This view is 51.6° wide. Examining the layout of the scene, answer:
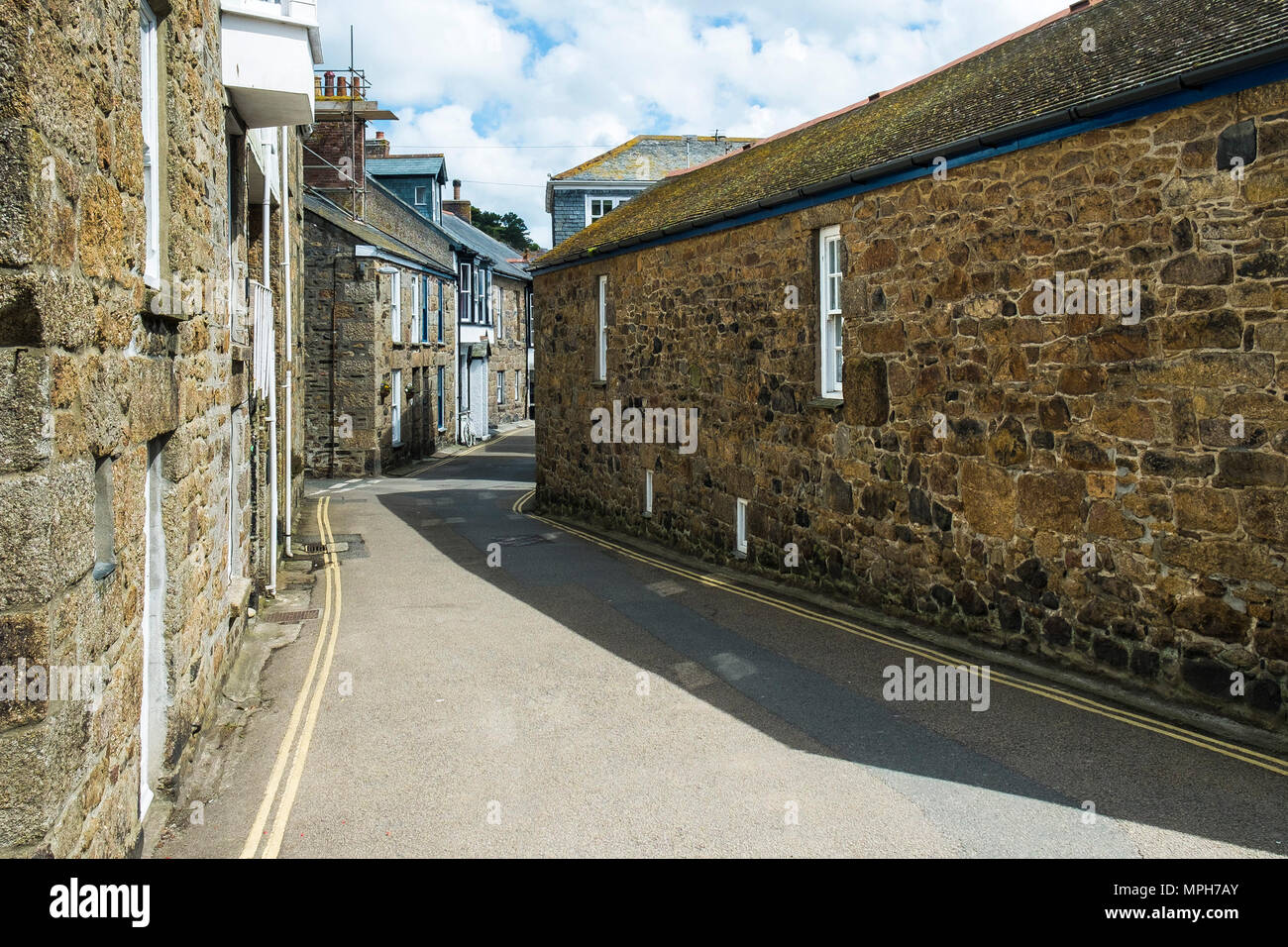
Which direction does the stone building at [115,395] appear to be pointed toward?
to the viewer's right

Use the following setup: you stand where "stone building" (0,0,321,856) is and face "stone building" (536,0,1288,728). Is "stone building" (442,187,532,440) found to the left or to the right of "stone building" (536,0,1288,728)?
left

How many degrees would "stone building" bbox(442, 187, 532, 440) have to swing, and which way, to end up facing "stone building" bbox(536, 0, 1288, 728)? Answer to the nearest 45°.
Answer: approximately 45° to its right

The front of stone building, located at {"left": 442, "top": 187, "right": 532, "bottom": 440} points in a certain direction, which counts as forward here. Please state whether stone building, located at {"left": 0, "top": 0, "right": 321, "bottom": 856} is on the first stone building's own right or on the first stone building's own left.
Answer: on the first stone building's own right

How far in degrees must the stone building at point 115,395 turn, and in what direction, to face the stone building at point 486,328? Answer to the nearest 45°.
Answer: approximately 90° to its left

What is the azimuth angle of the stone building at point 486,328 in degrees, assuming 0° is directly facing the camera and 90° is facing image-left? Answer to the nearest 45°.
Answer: approximately 315°

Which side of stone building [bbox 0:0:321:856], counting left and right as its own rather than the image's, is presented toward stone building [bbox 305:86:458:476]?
left

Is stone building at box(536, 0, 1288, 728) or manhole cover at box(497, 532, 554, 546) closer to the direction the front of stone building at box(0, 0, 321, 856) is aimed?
the stone building

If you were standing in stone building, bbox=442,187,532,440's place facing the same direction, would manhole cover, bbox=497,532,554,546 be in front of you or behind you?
in front
